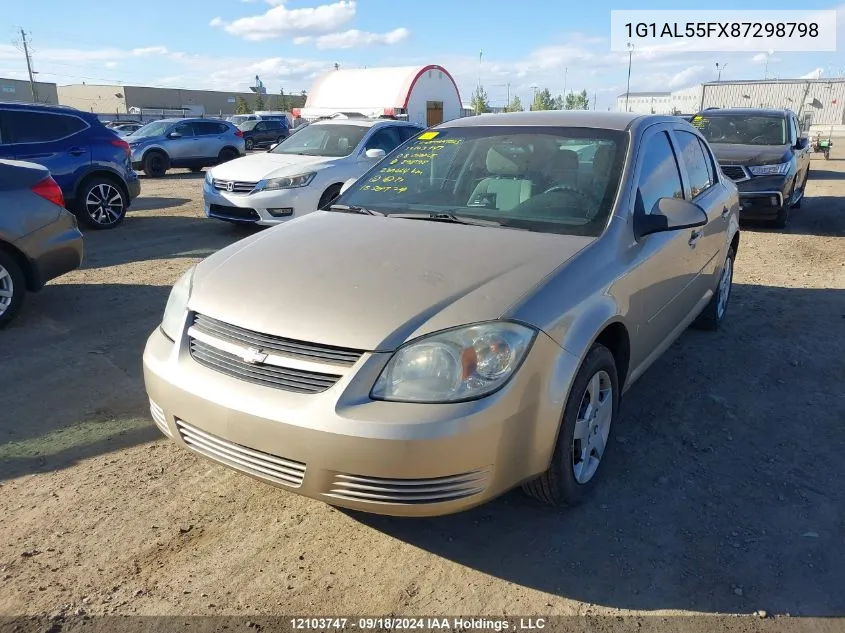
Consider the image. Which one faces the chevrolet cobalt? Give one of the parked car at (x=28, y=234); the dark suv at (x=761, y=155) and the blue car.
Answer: the dark suv

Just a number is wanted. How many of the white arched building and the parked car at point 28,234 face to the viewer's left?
1

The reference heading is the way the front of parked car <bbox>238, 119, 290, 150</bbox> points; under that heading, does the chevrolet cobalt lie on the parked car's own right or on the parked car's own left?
on the parked car's own left

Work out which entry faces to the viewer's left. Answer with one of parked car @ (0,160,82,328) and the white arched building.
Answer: the parked car

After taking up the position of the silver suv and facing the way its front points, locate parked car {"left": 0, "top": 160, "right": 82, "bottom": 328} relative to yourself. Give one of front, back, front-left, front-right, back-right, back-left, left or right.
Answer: front-left

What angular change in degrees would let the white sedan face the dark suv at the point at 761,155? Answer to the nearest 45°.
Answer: approximately 135° to its left

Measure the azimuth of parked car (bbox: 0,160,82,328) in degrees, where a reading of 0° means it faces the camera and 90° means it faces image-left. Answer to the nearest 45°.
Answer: approximately 90°

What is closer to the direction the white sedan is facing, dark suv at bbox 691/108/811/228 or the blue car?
the blue car

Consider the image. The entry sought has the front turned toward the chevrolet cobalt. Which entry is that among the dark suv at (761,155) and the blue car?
the dark suv

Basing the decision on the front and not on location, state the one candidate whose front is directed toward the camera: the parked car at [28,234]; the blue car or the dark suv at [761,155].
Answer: the dark suv

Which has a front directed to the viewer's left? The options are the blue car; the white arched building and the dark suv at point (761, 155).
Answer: the blue car

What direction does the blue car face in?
to the viewer's left

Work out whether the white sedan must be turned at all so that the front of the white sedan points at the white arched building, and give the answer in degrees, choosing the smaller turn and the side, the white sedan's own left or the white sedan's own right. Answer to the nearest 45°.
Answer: approximately 135° to the white sedan's own right

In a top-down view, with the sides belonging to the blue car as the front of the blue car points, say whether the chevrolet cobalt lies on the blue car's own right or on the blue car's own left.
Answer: on the blue car's own left
